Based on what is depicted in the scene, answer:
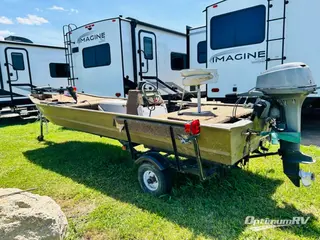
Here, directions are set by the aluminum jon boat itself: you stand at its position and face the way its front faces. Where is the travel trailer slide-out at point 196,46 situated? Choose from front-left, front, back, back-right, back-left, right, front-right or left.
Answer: front-right

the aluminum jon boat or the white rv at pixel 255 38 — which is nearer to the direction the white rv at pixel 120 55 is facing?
the white rv

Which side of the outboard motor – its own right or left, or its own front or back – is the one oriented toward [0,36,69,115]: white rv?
front

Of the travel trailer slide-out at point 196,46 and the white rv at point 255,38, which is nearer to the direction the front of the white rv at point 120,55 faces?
the travel trailer slide-out

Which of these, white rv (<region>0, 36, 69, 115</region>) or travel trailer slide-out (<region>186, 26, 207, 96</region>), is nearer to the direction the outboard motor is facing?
the white rv

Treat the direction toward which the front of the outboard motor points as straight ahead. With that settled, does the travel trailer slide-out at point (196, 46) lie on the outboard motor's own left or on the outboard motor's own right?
on the outboard motor's own right

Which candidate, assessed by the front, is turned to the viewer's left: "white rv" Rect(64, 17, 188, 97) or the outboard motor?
the outboard motor

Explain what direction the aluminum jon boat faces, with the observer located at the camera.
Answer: facing away from the viewer and to the left of the viewer

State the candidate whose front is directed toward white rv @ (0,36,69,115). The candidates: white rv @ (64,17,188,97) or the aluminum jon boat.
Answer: the aluminum jon boat

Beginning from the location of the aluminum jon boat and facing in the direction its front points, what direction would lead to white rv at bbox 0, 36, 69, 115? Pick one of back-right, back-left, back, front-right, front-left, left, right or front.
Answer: front

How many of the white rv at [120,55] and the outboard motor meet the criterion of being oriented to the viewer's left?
1

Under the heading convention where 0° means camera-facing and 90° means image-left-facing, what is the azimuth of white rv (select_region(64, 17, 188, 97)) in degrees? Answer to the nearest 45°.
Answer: approximately 225°

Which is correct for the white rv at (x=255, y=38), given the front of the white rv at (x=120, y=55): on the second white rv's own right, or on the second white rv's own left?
on the second white rv's own right

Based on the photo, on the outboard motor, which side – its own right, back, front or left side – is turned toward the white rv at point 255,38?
right

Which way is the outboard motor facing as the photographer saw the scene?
facing to the left of the viewer

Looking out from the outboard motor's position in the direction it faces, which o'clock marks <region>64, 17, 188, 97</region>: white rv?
The white rv is roughly at 1 o'clock from the outboard motor.

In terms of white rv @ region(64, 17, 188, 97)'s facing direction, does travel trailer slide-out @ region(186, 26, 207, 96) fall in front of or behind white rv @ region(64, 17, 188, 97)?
in front
